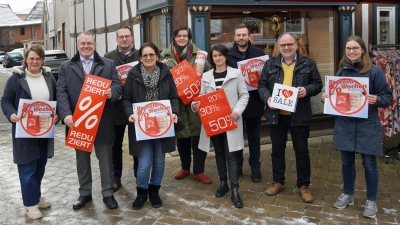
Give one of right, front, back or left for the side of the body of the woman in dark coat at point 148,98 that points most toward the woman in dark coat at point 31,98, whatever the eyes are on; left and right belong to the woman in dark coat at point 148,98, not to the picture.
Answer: right

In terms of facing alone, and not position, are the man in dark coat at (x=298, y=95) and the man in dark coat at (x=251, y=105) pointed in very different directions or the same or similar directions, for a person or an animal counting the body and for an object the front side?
same or similar directions

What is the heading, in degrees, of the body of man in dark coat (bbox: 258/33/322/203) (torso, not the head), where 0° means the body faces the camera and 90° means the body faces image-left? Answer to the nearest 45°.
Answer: approximately 0°

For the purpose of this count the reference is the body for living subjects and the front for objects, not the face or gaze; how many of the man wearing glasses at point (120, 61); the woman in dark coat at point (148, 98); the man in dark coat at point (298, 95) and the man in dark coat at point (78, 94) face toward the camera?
4

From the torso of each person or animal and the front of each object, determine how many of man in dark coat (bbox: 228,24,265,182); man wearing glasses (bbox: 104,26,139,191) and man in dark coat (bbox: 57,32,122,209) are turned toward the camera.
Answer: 3

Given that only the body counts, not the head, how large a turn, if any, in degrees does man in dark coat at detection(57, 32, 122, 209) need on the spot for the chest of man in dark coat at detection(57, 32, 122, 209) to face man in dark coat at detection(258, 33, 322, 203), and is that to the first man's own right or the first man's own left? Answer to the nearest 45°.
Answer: approximately 90° to the first man's own left

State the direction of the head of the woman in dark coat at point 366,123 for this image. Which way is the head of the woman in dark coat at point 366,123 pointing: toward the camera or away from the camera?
toward the camera

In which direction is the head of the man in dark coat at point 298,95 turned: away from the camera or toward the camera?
toward the camera

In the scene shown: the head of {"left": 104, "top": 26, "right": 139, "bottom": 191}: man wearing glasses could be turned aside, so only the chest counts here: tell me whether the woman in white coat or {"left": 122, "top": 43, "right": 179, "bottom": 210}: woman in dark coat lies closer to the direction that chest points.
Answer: the woman in dark coat

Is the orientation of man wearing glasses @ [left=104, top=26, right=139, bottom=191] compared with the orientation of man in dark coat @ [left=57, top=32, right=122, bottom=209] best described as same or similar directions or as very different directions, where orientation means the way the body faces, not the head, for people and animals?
same or similar directions

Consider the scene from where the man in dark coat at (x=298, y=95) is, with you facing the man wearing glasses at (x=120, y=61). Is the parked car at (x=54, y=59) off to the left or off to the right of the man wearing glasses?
right

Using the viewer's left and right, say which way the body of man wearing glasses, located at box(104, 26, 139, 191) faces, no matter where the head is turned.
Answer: facing the viewer

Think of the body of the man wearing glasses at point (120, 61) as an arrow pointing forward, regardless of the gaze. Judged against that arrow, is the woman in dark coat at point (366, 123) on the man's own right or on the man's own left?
on the man's own left

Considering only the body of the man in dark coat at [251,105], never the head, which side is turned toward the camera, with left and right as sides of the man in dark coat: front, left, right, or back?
front
